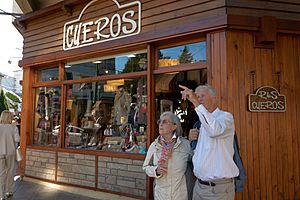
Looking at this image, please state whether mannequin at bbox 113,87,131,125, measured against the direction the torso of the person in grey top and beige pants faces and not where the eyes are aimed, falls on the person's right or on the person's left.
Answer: on the person's right

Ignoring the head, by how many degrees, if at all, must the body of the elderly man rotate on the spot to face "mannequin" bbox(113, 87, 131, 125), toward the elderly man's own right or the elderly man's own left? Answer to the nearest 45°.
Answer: approximately 90° to the elderly man's own right

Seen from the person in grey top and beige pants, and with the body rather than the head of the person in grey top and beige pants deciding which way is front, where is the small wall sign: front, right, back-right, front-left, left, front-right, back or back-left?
back-right

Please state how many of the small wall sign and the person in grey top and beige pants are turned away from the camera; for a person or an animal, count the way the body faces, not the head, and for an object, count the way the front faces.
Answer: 1

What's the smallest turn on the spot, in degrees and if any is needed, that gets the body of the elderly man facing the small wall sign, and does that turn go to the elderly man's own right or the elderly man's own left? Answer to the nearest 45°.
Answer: approximately 180°

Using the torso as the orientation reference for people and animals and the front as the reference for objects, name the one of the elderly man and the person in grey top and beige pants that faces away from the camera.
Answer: the person in grey top and beige pants

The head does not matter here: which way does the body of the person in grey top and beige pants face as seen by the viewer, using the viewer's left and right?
facing away from the viewer
